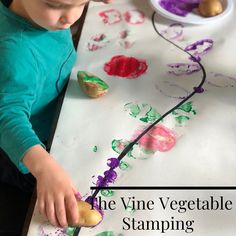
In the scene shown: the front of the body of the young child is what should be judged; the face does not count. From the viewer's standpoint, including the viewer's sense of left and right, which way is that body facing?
facing the viewer and to the right of the viewer
